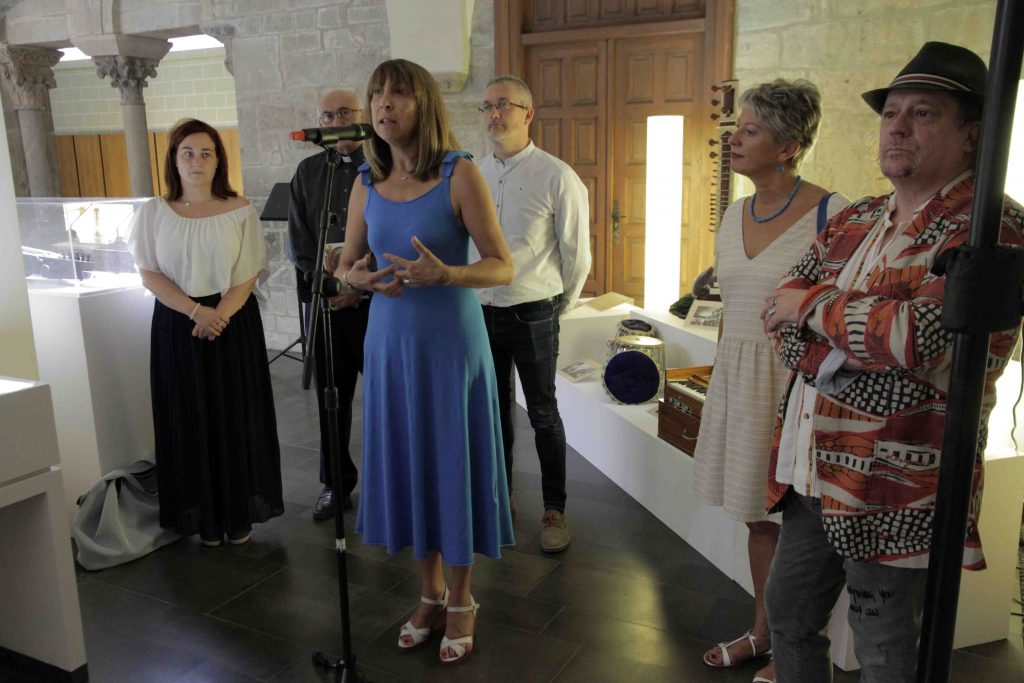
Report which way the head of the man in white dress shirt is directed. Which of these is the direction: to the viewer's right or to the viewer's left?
to the viewer's left

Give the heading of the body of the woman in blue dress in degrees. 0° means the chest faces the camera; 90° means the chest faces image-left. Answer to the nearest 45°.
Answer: approximately 45°

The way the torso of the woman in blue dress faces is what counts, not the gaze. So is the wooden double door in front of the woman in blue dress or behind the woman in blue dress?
behind

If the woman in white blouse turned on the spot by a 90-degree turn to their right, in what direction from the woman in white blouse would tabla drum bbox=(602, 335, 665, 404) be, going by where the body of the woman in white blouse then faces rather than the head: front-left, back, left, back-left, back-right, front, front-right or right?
back

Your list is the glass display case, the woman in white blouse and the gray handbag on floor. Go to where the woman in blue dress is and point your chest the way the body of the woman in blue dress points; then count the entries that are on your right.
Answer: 3

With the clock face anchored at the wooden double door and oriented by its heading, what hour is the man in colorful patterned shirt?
The man in colorful patterned shirt is roughly at 12 o'clock from the wooden double door.

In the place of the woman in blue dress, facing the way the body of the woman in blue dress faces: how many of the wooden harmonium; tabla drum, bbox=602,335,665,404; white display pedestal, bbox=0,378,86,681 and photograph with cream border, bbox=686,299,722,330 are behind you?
3

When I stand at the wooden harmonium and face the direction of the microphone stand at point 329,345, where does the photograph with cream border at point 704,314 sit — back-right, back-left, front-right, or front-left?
back-right

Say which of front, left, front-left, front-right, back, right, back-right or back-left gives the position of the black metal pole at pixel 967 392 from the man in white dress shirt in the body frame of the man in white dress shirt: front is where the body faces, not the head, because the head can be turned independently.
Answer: front-left

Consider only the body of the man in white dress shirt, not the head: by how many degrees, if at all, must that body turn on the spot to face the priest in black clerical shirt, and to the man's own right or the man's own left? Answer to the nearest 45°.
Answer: approximately 45° to the man's own right

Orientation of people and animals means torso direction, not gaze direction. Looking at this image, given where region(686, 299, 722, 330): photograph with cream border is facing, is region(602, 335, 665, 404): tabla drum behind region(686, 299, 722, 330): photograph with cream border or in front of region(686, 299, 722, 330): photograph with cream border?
in front

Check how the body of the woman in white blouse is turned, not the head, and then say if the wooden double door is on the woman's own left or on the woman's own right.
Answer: on the woman's own left
